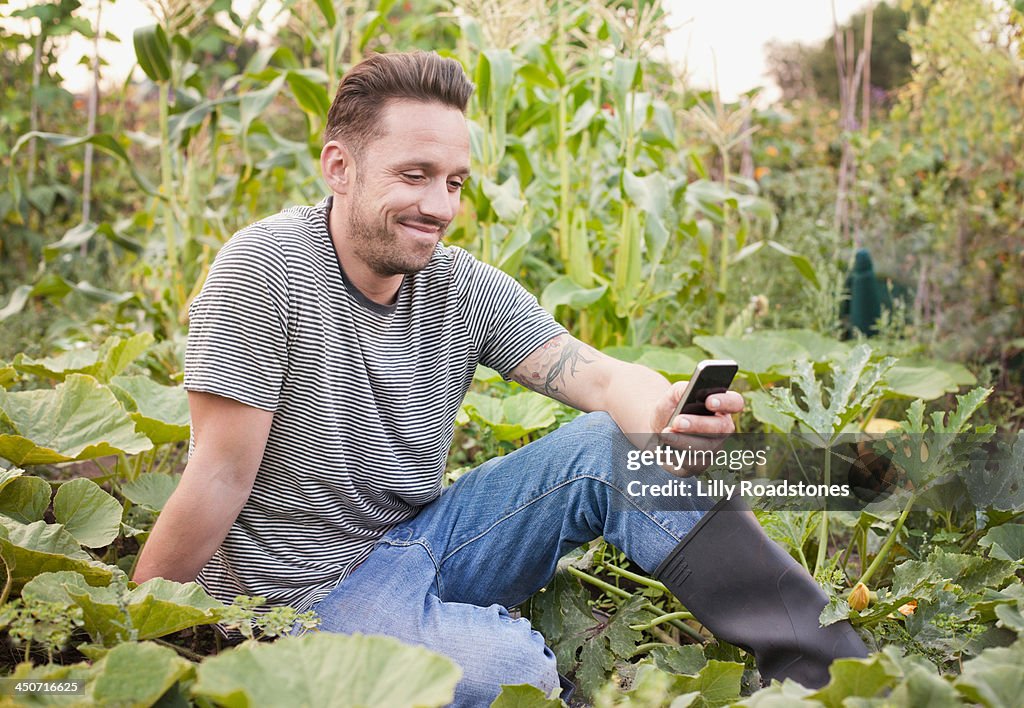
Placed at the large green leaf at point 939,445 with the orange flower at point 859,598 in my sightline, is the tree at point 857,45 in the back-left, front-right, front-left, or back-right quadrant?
back-right

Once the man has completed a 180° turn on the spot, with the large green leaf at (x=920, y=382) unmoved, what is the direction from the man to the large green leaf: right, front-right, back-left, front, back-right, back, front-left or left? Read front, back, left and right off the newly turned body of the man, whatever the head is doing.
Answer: right

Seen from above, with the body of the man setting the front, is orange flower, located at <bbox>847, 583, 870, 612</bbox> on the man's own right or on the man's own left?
on the man's own left

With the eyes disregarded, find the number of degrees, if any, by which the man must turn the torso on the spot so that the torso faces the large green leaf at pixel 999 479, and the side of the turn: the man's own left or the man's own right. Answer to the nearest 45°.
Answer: approximately 45° to the man's own left

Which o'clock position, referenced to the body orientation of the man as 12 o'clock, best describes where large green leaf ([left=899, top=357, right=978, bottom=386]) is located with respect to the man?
The large green leaf is roughly at 9 o'clock from the man.

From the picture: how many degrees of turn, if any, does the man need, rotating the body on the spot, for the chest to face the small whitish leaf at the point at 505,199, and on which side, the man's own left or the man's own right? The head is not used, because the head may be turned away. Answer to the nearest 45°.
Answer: approximately 135° to the man's own left

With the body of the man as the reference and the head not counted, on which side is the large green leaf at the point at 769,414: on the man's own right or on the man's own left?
on the man's own left

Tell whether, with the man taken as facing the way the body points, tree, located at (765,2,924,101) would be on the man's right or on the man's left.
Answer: on the man's left

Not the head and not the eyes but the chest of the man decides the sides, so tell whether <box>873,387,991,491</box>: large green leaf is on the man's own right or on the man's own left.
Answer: on the man's own left

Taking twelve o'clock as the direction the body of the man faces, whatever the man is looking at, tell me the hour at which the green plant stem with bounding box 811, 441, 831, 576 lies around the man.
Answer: The green plant stem is roughly at 10 o'clock from the man.

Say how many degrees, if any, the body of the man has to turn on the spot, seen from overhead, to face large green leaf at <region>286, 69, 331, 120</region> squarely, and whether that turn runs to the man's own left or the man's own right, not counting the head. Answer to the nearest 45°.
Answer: approximately 135° to the man's own left

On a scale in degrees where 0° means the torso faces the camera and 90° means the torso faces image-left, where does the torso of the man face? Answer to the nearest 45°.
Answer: approximately 315°

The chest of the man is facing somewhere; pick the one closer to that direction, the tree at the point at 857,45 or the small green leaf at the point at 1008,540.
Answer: the small green leaf
